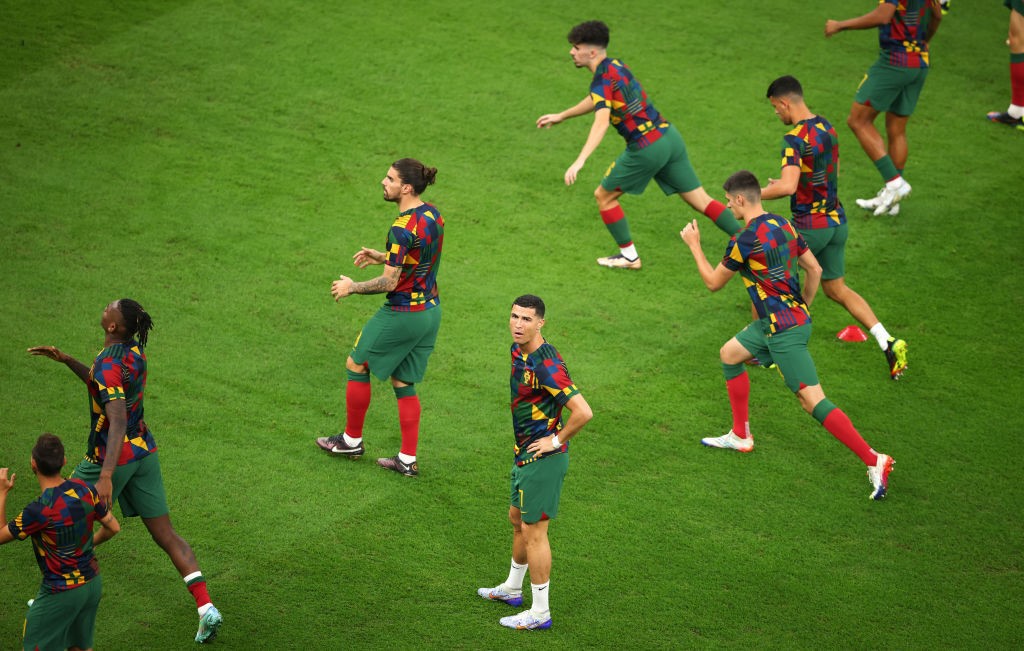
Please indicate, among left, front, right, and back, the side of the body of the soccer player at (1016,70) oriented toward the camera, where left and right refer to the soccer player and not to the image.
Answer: left

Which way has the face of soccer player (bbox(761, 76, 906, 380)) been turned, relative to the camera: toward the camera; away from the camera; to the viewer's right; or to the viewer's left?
to the viewer's left

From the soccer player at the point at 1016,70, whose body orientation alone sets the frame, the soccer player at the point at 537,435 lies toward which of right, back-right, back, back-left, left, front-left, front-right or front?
left

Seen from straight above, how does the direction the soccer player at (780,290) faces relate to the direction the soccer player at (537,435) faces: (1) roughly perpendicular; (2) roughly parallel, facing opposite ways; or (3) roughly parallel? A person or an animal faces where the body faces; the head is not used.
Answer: roughly perpendicular

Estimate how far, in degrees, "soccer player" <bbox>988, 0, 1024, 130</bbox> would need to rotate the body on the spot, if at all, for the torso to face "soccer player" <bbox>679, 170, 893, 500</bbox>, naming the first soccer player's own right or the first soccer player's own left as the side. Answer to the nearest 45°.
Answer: approximately 90° to the first soccer player's own left

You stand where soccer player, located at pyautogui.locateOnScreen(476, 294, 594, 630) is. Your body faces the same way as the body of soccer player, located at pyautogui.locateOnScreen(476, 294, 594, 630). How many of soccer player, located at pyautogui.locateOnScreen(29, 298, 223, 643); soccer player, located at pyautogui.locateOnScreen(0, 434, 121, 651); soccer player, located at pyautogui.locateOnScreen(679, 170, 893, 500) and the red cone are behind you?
2

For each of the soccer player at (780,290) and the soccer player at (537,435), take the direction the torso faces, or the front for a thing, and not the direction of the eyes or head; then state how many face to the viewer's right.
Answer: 0

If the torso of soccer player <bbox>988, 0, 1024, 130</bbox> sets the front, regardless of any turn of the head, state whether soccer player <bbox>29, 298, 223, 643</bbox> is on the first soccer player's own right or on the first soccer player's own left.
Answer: on the first soccer player's own left

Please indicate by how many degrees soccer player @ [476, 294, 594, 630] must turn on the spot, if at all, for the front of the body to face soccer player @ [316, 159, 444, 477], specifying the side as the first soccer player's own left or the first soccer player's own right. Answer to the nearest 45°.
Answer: approximately 90° to the first soccer player's own right

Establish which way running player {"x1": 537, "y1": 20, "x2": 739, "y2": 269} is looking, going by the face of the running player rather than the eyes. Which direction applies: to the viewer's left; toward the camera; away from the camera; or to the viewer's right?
to the viewer's left

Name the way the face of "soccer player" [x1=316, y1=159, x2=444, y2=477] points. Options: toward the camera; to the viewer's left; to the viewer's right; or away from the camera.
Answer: to the viewer's left
